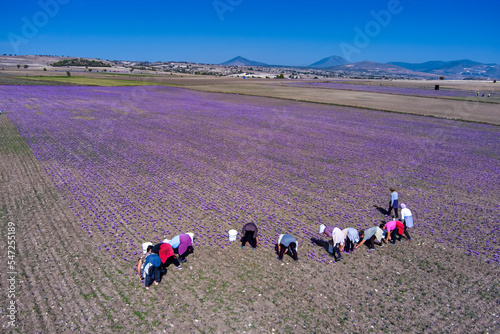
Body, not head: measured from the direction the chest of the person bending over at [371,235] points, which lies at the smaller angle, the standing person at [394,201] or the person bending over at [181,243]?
the person bending over

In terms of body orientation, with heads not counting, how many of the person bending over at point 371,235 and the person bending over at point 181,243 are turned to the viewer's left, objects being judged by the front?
2

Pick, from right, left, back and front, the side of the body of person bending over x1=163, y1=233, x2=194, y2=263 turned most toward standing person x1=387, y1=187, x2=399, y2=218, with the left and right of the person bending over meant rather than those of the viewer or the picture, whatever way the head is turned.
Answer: back

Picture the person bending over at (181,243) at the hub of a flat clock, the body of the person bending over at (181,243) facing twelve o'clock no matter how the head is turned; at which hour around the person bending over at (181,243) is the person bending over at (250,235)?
the person bending over at (250,235) is roughly at 6 o'clock from the person bending over at (181,243).

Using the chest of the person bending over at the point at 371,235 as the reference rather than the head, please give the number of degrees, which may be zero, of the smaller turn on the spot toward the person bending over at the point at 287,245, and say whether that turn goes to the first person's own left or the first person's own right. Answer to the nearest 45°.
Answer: approximately 45° to the first person's own left

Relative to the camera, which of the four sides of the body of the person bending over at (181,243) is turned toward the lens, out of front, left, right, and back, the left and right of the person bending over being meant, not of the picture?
left

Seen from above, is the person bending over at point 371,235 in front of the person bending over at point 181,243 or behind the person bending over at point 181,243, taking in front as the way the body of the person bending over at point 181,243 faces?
behind

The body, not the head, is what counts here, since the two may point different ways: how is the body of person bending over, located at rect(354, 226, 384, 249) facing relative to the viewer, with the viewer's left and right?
facing to the left of the viewer

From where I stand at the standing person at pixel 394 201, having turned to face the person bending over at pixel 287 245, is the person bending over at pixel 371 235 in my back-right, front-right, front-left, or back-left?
front-left

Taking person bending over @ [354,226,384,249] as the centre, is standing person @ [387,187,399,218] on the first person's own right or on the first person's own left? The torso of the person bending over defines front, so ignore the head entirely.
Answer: on the first person's own right
